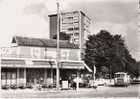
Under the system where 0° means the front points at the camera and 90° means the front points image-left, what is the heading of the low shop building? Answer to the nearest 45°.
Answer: approximately 0°

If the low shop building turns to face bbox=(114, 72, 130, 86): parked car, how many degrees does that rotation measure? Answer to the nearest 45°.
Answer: approximately 135° to its left
